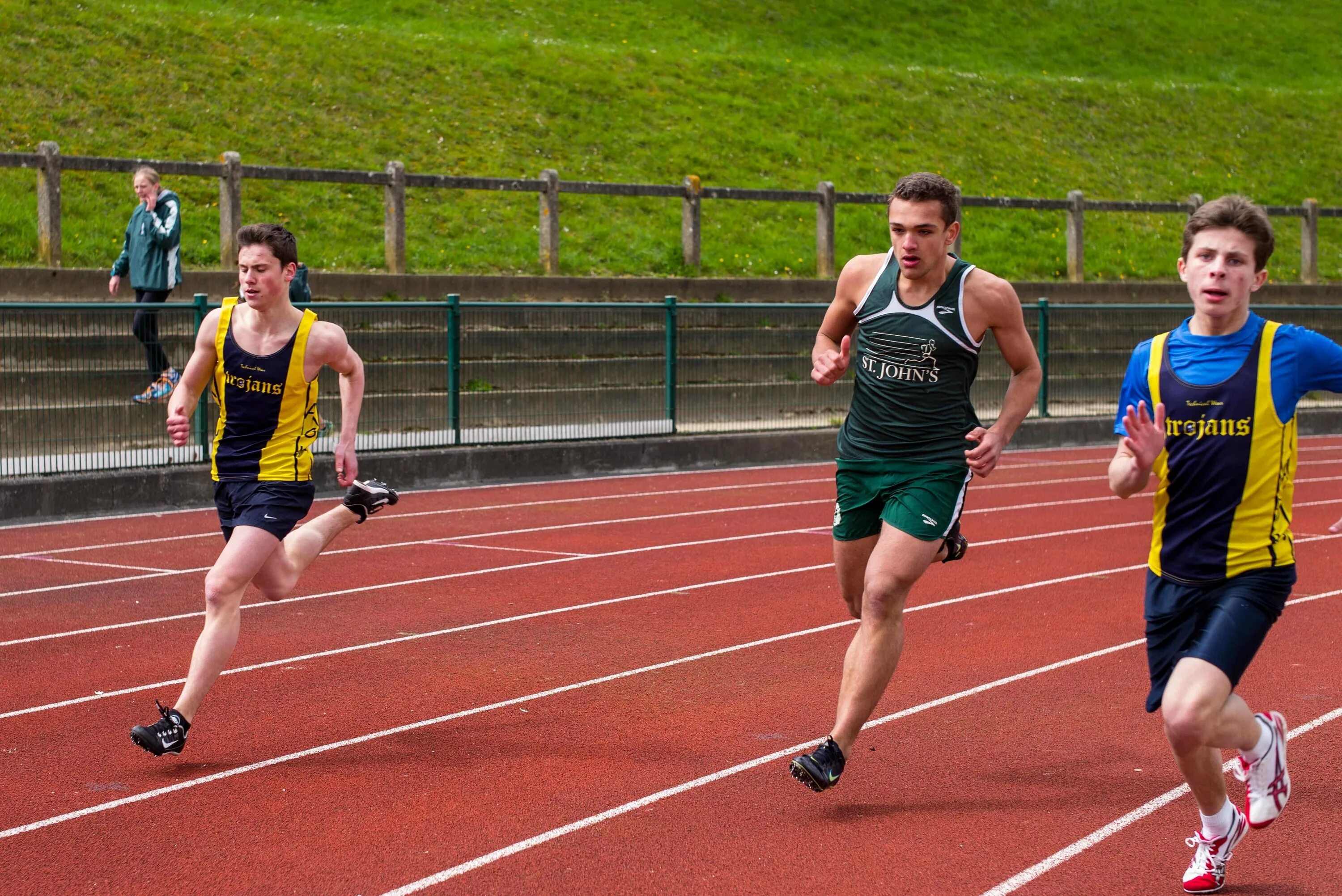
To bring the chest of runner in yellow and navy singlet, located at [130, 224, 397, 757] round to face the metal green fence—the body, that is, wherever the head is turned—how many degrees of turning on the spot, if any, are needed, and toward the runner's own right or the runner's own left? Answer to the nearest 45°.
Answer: approximately 135° to the runner's own right

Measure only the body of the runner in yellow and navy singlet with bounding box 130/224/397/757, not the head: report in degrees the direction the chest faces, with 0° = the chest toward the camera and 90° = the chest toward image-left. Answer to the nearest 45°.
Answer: approximately 45°

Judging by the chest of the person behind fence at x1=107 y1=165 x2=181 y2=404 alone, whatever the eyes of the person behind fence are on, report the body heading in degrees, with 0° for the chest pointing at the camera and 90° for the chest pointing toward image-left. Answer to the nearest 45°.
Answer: approximately 45°

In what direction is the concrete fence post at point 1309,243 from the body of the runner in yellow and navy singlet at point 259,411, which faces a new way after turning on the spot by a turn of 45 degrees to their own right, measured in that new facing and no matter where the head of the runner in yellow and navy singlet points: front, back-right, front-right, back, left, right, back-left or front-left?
back-right

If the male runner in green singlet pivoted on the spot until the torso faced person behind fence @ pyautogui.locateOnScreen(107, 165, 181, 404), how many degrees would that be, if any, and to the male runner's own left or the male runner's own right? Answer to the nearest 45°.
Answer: approximately 90° to the male runner's own right

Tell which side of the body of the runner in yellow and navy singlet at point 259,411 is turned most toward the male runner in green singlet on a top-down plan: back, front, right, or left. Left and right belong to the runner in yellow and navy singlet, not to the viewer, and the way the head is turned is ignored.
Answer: left

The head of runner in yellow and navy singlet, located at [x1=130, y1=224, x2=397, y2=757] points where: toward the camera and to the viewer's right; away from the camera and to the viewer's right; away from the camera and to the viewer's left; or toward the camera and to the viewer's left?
toward the camera and to the viewer's left
